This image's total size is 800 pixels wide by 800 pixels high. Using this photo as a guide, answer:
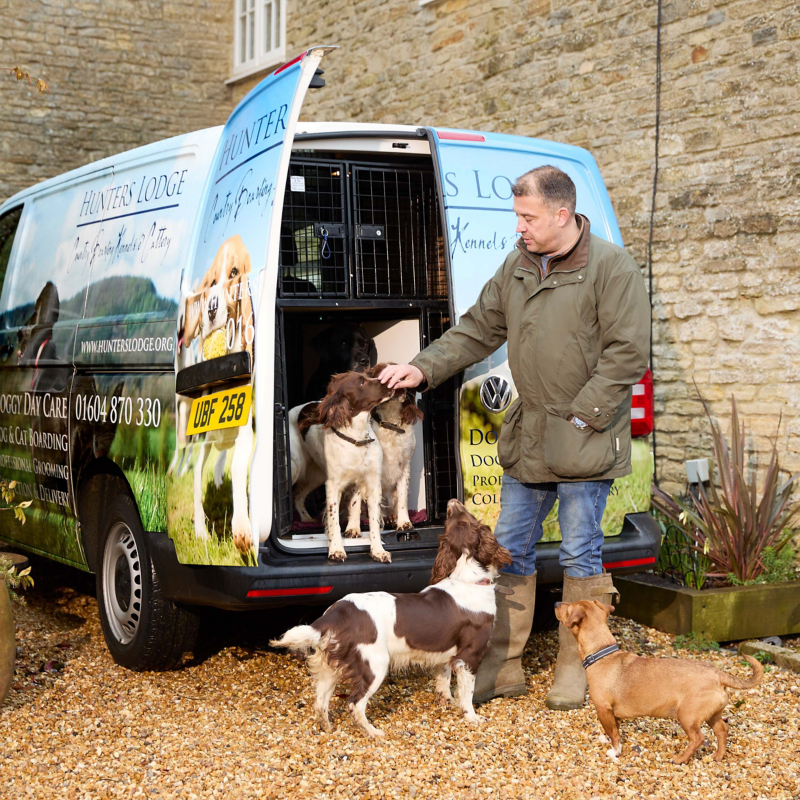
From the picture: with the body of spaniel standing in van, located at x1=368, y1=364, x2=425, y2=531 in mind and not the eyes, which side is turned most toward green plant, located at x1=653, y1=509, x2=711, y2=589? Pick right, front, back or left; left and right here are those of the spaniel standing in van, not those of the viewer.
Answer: left

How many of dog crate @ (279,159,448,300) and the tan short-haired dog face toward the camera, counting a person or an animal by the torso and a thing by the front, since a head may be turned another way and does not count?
1

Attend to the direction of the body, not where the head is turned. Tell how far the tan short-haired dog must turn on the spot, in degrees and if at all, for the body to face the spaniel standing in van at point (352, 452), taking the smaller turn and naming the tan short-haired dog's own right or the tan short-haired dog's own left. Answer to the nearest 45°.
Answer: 0° — it already faces it

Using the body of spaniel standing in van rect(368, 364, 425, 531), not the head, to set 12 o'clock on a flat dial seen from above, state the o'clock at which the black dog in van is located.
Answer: The black dog in van is roughly at 5 o'clock from the spaniel standing in van.

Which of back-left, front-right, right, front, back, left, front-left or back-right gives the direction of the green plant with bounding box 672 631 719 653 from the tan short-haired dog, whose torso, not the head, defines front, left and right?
right

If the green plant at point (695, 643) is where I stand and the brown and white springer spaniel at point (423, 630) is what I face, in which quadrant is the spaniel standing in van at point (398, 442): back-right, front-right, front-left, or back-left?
front-right

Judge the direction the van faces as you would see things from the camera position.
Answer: facing away from the viewer and to the left of the viewer

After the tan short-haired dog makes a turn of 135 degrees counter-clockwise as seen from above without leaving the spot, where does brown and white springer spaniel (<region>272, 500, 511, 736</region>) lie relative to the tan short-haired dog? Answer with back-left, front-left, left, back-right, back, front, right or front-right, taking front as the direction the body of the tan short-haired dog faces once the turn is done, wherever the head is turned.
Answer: back-right

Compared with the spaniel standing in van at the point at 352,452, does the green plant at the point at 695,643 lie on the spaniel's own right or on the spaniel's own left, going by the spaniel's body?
on the spaniel's own left

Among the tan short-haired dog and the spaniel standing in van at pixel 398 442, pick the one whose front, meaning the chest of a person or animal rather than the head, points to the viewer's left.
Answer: the tan short-haired dog

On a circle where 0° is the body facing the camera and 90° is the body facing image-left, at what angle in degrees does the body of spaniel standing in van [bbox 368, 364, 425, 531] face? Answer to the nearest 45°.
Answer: approximately 315°

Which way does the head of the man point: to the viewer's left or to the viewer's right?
to the viewer's left

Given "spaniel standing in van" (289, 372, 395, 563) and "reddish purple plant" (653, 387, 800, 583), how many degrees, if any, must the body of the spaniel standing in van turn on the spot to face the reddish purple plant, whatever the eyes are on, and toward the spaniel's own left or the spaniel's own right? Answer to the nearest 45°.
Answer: approximately 90° to the spaniel's own left

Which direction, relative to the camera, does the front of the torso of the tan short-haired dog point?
to the viewer's left

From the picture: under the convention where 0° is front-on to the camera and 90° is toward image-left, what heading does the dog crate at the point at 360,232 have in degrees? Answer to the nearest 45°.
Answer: approximately 0°

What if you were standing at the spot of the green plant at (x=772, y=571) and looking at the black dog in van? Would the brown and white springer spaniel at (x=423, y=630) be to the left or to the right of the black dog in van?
left

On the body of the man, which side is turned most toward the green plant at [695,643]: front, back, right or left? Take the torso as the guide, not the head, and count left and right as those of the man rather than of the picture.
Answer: back

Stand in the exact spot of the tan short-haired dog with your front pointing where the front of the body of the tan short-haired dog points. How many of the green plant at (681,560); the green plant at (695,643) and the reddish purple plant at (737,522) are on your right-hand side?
3
